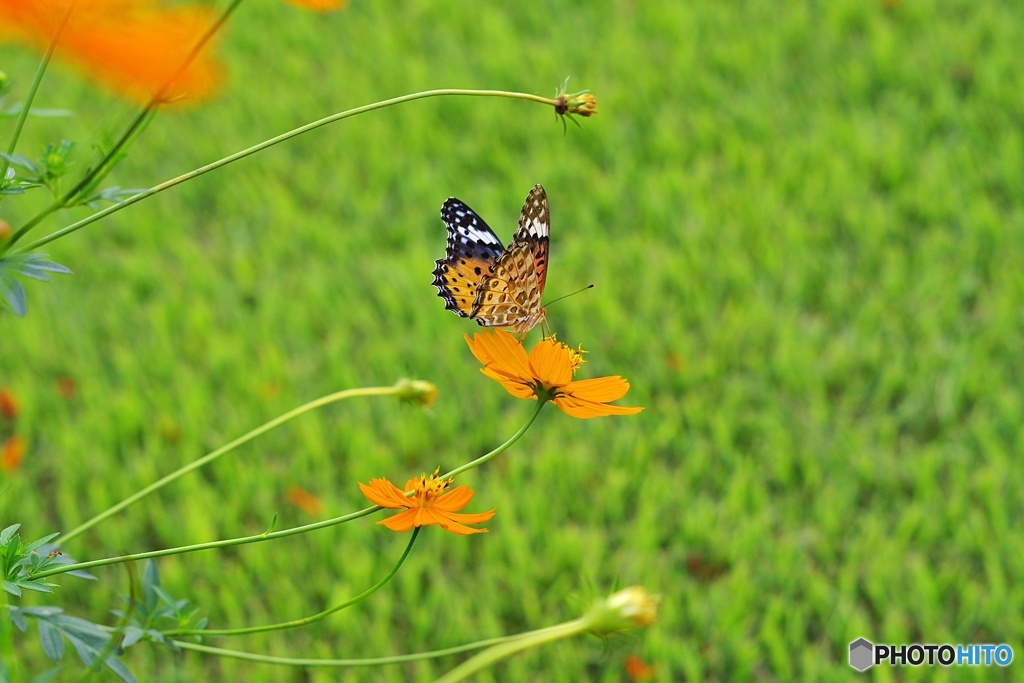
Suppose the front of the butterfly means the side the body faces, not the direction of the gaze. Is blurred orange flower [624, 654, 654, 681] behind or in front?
in front

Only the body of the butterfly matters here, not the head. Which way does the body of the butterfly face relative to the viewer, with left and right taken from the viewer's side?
facing away from the viewer and to the right of the viewer
